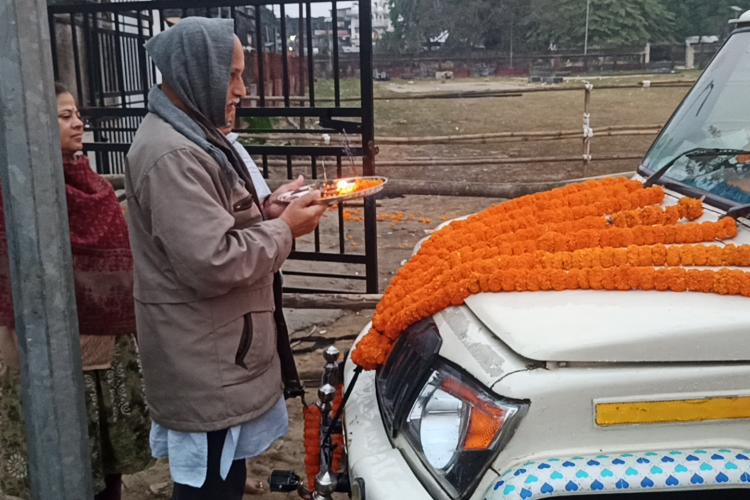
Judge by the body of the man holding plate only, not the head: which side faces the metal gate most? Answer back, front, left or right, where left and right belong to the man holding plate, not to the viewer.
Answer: left

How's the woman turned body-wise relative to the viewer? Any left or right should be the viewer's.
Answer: facing the viewer and to the right of the viewer

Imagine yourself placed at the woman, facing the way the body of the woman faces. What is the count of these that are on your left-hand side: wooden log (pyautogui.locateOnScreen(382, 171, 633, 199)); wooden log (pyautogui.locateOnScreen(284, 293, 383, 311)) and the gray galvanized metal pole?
2

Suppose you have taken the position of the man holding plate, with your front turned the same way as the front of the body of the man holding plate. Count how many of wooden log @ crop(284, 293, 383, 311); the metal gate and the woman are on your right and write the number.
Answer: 0

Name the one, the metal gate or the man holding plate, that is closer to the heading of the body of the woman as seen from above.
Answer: the man holding plate

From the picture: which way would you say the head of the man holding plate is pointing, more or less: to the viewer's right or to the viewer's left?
to the viewer's right

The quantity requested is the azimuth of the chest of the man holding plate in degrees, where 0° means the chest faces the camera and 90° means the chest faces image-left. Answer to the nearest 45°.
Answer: approximately 270°

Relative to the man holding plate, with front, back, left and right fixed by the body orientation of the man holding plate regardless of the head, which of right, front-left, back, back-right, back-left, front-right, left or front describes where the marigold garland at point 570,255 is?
front

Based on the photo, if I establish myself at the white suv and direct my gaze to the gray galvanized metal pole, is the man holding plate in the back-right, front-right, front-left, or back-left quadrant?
front-right

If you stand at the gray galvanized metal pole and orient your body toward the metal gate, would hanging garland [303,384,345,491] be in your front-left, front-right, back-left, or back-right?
front-right

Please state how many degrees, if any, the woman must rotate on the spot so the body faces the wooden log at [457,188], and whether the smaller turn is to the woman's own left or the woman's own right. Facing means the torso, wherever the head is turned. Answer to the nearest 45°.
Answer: approximately 90° to the woman's own left

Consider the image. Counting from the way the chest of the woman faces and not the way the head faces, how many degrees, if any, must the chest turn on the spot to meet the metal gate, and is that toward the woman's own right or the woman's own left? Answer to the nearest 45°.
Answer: approximately 90° to the woman's own left

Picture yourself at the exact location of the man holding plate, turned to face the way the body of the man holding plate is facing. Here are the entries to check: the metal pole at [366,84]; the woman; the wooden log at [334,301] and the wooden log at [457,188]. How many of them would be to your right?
0

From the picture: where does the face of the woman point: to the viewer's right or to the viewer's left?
to the viewer's right

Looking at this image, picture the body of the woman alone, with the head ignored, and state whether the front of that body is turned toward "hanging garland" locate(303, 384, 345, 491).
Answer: yes

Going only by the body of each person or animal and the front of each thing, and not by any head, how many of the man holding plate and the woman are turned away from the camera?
0
